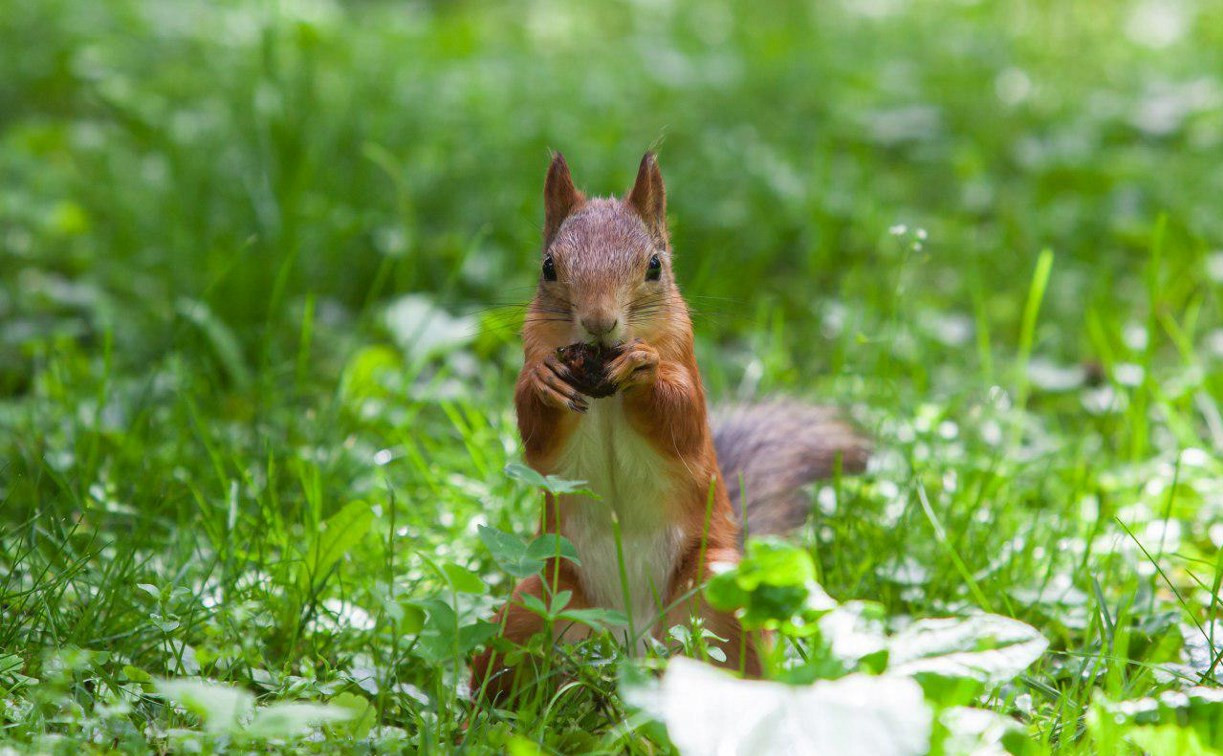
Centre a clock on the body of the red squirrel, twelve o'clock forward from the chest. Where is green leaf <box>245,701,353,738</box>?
The green leaf is roughly at 1 o'clock from the red squirrel.

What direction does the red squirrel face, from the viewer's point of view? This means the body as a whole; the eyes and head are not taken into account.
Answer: toward the camera

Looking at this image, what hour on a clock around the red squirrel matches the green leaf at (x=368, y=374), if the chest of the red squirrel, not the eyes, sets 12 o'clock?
The green leaf is roughly at 5 o'clock from the red squirrel.

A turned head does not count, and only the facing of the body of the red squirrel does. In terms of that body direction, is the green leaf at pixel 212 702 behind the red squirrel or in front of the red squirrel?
in front

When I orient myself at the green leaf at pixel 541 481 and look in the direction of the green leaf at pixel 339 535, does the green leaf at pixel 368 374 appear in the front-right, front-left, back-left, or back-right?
front-right
